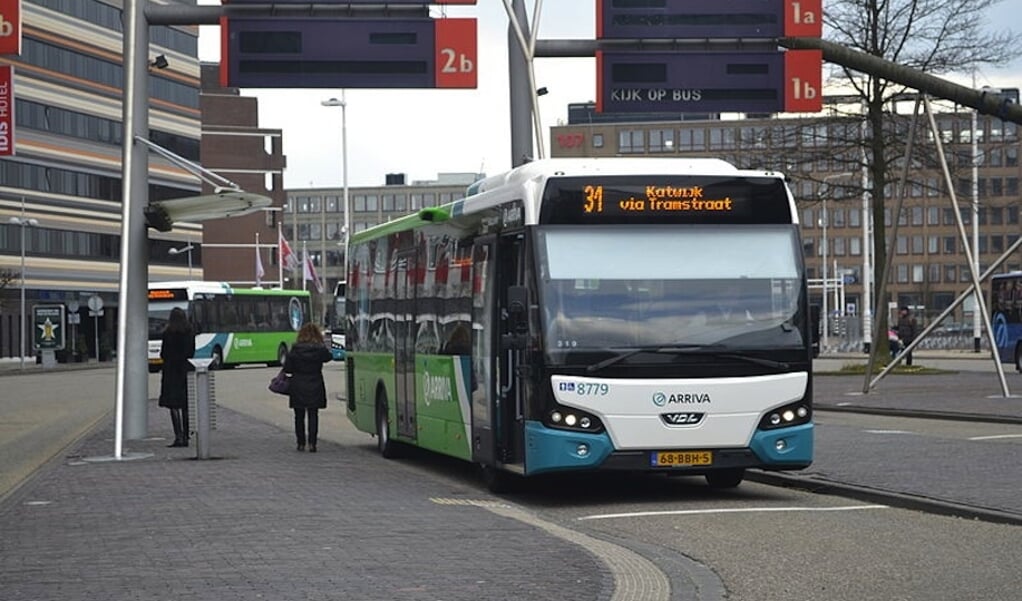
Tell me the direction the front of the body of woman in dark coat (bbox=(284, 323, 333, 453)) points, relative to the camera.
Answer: away from the camera

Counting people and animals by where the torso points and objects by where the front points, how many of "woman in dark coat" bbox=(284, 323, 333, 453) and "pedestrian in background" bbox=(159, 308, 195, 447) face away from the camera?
2

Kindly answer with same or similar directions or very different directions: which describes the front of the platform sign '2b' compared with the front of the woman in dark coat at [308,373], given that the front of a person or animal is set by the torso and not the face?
very different directions

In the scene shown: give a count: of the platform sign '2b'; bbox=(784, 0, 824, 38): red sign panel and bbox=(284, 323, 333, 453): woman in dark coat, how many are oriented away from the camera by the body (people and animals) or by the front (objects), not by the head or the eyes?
1

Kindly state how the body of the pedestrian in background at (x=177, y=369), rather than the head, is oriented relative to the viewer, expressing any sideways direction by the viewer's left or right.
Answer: facing away from the viewer

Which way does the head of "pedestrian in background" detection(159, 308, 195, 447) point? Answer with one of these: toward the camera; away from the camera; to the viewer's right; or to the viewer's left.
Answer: away from the camera

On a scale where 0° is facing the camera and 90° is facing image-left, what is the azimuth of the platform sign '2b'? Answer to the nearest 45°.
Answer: approximately 0°

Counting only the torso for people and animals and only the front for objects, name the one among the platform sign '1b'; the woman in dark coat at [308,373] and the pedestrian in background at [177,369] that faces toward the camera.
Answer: the platform sign '1b'

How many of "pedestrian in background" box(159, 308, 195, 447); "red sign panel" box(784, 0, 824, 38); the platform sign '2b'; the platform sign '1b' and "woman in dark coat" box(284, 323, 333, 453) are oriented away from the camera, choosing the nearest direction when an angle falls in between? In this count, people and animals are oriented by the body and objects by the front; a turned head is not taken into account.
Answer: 2

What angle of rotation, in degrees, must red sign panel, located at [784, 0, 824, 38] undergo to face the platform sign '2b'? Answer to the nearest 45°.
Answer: approximately 45° to its right
